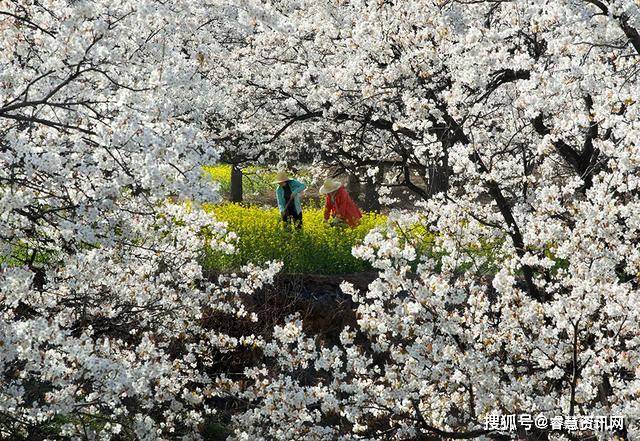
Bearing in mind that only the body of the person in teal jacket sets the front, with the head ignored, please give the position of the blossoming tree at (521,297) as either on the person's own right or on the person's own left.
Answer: on the person's own left

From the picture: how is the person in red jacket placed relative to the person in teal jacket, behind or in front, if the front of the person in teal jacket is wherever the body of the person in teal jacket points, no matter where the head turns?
behind

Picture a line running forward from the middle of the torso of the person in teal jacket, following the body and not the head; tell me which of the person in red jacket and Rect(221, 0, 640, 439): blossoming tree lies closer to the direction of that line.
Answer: the blossoming tree

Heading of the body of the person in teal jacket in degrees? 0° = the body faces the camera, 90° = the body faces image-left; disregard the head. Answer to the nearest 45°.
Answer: approximately 45°
